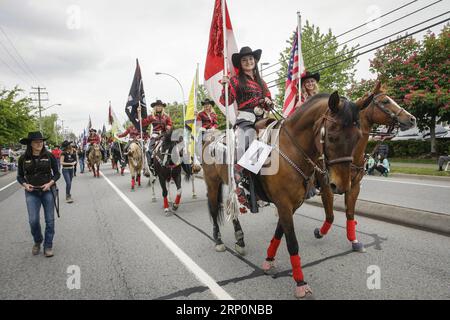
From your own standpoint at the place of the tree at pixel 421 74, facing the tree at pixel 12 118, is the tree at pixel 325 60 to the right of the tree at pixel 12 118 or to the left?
right

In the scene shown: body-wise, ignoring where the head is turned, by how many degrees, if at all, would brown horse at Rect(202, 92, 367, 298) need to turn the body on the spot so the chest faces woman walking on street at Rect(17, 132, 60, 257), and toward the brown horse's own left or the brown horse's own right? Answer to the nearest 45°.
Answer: approximately 135° to the brown horse's own right

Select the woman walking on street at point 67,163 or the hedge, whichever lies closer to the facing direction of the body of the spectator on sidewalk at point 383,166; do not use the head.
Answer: the woman walking on street

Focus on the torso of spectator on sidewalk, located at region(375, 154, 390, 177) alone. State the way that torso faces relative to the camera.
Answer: to the viewer's left

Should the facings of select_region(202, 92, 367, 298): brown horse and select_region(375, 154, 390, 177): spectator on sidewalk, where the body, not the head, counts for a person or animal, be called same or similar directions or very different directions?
very different directions

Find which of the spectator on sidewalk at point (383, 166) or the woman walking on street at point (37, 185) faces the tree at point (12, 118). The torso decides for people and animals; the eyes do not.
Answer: the spectator on sidewalk

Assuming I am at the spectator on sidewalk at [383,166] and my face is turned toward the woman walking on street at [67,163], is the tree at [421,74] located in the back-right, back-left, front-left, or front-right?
back-right

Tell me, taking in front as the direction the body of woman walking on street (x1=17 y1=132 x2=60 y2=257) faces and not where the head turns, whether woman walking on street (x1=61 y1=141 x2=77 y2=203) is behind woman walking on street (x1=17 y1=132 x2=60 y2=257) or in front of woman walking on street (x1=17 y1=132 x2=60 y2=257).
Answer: behind

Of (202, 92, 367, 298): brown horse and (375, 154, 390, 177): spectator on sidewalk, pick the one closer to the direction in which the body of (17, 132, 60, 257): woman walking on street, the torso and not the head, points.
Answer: the brown horse

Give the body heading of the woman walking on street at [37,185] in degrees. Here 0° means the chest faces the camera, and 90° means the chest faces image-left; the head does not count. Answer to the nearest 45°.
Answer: approximately 0°

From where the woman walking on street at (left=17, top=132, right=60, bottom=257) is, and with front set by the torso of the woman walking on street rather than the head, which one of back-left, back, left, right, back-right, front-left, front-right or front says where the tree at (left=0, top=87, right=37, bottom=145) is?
back

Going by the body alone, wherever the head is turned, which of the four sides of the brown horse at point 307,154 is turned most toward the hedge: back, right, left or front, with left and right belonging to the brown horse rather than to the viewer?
left

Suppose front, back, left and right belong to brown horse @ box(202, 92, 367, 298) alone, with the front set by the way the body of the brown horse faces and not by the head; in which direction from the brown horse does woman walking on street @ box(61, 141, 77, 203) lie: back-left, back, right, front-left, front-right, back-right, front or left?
back
